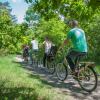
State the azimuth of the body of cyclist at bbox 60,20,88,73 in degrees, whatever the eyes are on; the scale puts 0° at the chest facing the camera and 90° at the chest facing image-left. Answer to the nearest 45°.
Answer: approximately 135°

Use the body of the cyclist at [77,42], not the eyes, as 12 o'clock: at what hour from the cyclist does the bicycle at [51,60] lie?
The bicycle is roughly at 1 o'clock from the cyclist.

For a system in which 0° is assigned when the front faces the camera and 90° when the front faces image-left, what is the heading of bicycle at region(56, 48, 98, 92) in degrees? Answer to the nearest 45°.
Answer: approximately 135°
